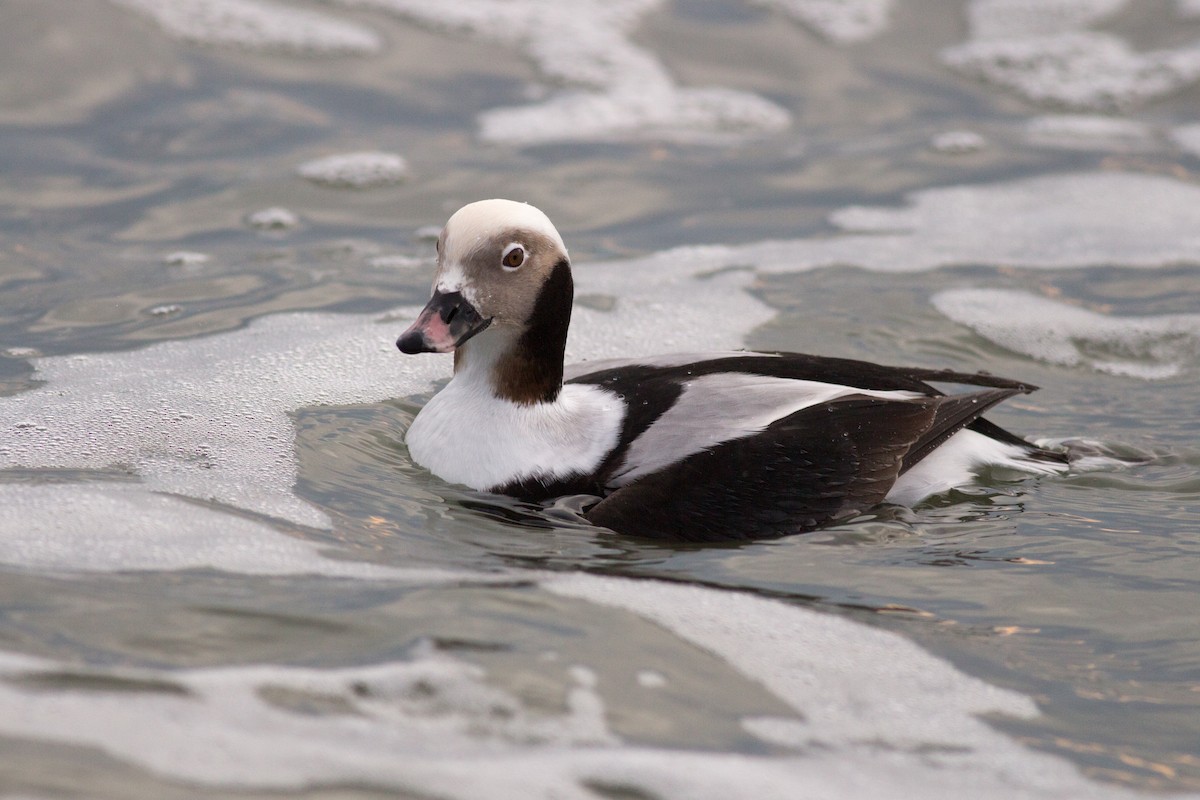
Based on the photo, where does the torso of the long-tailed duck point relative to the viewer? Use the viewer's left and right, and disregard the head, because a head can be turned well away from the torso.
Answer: facing to the left of the viewer
